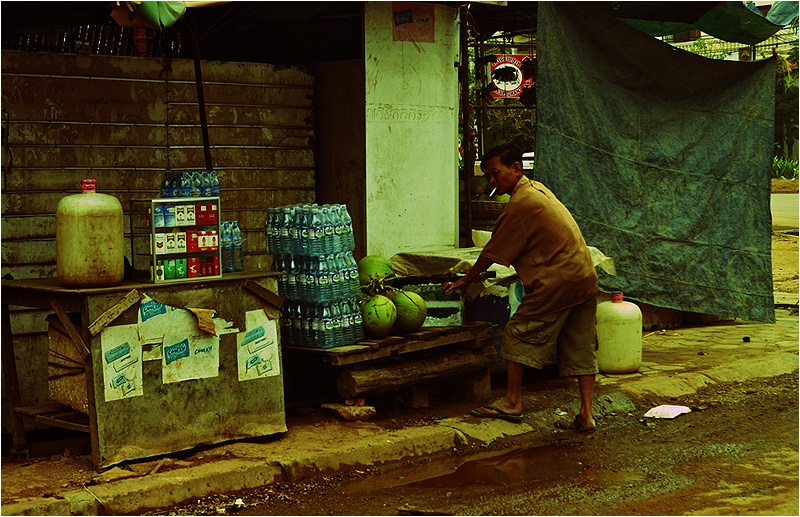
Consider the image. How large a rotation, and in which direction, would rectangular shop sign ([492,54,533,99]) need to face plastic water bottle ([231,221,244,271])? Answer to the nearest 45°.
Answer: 0° — it already faces it

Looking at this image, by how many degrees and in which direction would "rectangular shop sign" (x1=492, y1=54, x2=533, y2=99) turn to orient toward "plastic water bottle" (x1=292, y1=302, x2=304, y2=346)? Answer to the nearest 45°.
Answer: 0° — it already faces it

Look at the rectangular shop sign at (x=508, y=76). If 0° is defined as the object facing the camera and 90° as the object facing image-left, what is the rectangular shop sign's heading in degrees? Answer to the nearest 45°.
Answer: approximately 0°

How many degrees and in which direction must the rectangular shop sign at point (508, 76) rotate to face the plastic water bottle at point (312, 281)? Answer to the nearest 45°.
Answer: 0° — it already faces it

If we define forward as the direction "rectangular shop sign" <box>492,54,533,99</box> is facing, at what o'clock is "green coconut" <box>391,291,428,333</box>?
The green coconut is roughly at 12 o'clock from the rectangular shop sign.

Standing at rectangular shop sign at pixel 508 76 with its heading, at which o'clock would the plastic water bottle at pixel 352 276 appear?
The plastic water bottle is roughly at 12 o'clock from the rectangular shop sign.

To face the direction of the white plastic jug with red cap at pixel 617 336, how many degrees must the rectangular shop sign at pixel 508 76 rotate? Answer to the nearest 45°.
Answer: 0° — it already faces it

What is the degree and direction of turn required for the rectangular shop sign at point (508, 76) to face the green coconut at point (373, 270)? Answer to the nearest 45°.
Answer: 0° — it already faces it
